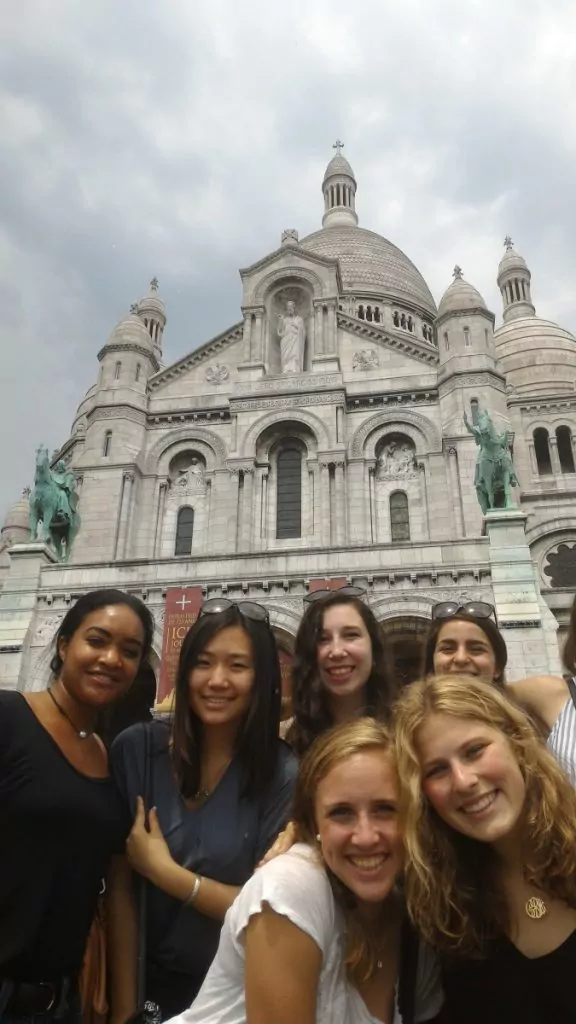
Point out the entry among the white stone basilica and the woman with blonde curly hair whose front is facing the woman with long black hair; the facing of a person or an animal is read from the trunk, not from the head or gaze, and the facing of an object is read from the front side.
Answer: the white stone basilica

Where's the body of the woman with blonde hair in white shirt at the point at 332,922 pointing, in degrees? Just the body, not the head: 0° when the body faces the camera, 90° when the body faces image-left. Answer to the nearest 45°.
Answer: approximately 315°

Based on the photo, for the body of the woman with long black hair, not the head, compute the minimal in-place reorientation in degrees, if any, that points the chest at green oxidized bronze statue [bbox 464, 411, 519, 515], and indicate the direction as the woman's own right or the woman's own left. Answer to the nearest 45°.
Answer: approximately 135° to the woman's own left

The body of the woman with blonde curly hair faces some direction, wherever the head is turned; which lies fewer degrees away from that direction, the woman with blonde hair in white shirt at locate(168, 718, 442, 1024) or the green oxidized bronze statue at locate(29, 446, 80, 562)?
the woman with blonde hair in white shirt

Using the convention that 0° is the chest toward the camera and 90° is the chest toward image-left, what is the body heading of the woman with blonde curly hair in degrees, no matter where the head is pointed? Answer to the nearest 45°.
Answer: approximately 0°

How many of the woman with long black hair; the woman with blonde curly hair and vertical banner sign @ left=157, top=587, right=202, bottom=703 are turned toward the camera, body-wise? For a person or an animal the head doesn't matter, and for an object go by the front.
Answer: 3

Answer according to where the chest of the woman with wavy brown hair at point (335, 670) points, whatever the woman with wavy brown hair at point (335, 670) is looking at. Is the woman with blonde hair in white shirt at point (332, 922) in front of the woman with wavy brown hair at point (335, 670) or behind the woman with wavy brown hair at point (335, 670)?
in front

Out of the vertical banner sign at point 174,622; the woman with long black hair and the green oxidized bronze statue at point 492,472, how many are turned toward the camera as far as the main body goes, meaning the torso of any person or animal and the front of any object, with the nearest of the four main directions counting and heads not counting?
3

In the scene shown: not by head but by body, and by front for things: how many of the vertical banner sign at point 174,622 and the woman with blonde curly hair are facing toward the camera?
2

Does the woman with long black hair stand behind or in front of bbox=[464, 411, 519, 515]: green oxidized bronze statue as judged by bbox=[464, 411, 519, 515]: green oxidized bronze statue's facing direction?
in front

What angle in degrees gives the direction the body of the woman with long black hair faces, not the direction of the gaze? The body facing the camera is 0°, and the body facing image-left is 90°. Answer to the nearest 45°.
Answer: approximately 0°
